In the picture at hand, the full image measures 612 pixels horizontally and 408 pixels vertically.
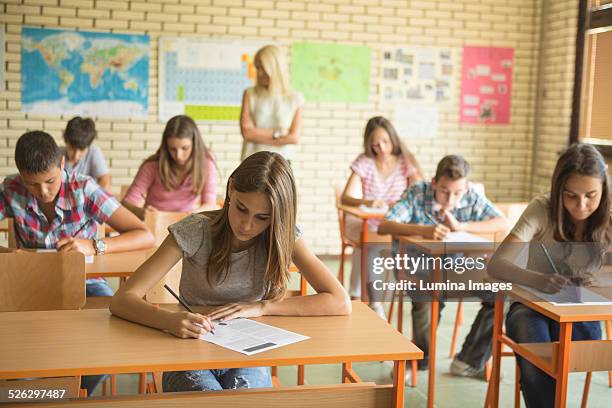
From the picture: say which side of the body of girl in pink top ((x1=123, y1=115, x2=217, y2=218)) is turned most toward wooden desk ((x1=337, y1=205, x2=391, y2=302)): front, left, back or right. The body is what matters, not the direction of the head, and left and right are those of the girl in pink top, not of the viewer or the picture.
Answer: left

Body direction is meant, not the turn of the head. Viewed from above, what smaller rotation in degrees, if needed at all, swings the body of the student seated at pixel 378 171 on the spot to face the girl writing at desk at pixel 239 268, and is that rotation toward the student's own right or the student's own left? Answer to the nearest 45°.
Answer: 0° — they already face them

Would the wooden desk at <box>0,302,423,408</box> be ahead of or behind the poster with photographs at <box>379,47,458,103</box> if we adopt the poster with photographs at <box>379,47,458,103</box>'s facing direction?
ahead

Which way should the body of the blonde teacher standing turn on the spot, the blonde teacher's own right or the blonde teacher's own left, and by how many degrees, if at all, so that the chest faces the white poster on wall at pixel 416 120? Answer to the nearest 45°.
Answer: approximately 135° to the blonde teacher's own left

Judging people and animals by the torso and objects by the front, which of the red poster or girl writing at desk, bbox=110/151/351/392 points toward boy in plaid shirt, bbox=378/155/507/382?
the red poster

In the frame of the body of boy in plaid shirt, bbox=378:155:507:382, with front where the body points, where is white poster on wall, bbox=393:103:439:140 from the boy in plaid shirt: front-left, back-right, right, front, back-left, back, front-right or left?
back

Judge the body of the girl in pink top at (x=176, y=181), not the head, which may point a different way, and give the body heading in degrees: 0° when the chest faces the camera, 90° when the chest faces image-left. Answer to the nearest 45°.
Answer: approximately 0°

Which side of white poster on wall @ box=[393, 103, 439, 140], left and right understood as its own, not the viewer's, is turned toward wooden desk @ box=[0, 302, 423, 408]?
front

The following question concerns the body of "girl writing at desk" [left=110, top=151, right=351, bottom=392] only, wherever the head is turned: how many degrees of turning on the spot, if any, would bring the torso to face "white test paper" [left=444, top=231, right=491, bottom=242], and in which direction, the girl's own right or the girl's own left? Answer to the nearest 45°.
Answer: approximately 135° to the girl's own left
